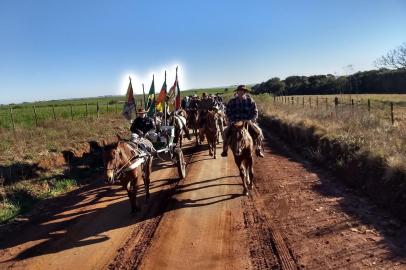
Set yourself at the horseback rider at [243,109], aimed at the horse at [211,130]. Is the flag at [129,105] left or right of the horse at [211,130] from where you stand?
left

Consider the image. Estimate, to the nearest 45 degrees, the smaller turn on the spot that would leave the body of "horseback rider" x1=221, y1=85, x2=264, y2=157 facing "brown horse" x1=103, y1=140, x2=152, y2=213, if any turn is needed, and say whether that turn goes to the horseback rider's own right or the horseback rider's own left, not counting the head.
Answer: approximately 45° to the horseback rider's own right

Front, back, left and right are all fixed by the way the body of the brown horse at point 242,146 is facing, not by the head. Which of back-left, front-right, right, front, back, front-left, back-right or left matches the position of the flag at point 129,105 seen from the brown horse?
back-right

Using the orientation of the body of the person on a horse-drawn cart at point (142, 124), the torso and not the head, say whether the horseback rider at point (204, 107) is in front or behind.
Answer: behind

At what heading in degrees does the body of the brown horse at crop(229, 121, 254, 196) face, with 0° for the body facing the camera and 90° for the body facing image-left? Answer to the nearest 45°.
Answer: approximately 0°

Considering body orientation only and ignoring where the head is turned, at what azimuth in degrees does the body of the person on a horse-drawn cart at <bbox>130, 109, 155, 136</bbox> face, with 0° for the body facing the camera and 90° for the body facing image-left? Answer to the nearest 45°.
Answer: approximately 0°

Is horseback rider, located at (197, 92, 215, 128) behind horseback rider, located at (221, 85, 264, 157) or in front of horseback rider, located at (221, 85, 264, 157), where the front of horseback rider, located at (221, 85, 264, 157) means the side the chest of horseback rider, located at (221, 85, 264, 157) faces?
behind

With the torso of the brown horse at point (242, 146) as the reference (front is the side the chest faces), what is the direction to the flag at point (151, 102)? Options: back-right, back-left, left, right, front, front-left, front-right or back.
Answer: back-right

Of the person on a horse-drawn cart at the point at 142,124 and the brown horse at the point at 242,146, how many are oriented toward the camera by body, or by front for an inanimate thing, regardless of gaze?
2

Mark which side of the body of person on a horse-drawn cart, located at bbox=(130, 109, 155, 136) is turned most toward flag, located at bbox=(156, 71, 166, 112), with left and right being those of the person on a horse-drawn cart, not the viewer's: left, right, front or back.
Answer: back
